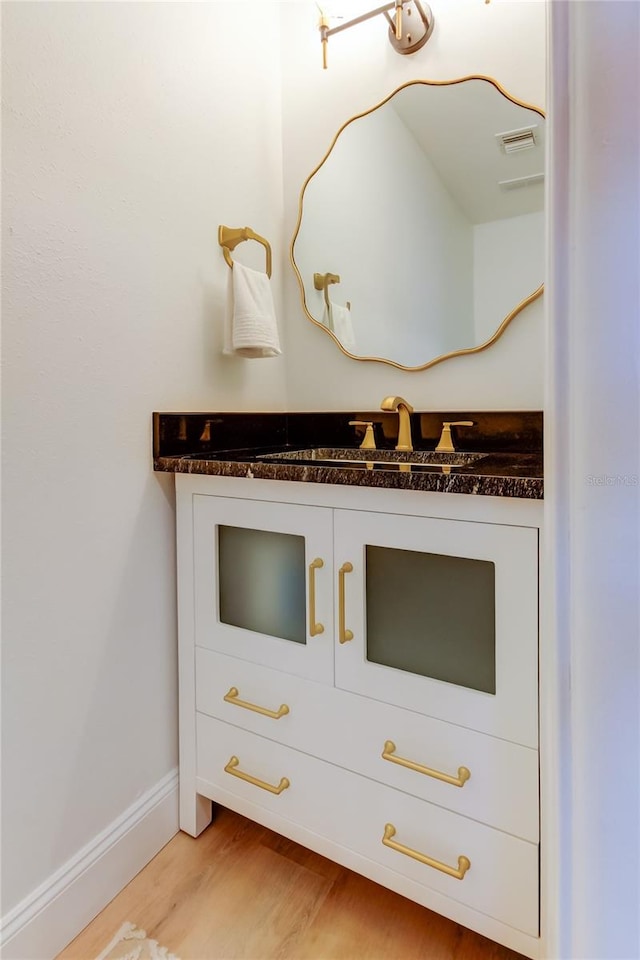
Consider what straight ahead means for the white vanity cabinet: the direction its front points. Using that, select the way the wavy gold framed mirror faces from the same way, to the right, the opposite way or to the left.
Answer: the same way

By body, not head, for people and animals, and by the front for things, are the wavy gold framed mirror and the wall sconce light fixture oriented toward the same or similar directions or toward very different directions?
same or similar directions

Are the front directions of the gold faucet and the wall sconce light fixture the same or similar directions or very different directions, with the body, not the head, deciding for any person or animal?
same or similar directions

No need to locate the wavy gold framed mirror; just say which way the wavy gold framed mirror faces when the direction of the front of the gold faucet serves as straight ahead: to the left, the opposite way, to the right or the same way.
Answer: the same way

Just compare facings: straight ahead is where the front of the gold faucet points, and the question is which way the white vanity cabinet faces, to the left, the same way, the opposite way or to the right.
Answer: the same way

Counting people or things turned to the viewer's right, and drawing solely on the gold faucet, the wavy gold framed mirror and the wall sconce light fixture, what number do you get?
0

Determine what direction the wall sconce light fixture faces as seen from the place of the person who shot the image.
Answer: facing the viewer and to the left of the viewer

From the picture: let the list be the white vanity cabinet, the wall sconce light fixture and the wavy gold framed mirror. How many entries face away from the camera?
0

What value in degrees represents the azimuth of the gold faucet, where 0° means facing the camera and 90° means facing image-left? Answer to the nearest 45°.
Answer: approximately 45°

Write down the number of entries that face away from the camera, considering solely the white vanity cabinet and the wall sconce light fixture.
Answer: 0
